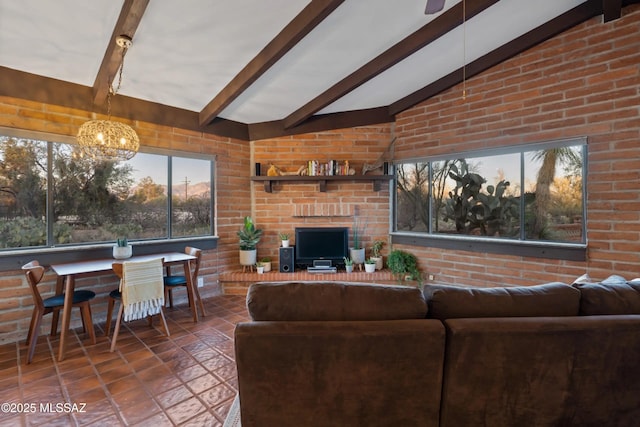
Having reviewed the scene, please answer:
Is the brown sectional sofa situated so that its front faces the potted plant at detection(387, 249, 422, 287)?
yes

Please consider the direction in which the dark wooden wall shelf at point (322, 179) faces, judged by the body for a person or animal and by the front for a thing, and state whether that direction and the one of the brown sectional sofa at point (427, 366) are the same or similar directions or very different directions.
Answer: very different directions

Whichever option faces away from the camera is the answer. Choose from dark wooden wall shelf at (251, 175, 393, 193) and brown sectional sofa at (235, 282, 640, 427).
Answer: the brown sectional sofa

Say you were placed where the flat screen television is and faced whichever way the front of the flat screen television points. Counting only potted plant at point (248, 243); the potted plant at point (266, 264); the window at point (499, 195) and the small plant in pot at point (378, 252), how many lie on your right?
2

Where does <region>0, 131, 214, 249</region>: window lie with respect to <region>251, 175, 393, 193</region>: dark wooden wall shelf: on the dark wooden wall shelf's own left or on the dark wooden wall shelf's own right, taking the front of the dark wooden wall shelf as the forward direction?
on the dark wooden wall shelf's own right

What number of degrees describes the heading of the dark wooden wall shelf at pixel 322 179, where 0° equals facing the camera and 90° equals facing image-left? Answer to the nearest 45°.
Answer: approximately 0°

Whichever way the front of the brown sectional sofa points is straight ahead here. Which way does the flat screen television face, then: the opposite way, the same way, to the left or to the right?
the opposite way

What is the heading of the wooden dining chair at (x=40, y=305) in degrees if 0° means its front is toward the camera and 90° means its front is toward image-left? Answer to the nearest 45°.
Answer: approximately 270°

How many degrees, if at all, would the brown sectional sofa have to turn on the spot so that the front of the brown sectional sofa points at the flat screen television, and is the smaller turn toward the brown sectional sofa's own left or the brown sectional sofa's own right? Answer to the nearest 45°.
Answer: approximately 45° to the brown sectional sofa's own left
